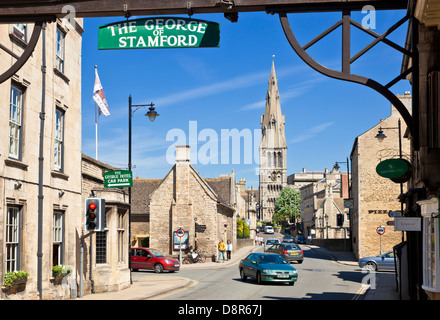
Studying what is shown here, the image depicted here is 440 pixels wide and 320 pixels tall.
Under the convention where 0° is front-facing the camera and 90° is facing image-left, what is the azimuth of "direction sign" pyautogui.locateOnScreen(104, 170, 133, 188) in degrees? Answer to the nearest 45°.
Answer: approximately 0°

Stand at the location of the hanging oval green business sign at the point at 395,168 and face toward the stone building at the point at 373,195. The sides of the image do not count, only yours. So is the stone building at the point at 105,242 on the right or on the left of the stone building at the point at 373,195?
left

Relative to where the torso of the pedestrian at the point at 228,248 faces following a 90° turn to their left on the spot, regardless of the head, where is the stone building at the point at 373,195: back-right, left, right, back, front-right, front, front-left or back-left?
front

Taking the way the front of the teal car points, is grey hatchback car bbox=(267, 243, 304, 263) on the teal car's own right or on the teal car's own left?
on the teal car's own left

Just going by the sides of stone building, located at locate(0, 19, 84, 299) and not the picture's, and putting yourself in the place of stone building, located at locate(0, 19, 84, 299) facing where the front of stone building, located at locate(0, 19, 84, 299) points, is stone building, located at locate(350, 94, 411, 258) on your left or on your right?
on your left

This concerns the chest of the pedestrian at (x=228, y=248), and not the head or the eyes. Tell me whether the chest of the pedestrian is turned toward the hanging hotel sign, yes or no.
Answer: yes

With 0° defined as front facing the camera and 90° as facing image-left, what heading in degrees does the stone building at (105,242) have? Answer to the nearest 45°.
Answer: approximately 315°

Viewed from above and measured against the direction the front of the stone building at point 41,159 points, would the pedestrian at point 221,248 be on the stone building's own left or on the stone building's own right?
on the stone building's own left

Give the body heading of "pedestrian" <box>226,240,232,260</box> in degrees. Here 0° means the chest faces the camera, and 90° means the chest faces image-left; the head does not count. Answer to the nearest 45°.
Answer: approximately 0°
